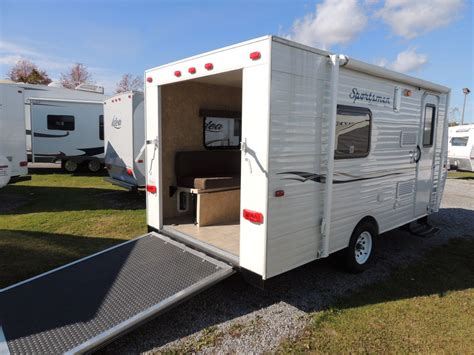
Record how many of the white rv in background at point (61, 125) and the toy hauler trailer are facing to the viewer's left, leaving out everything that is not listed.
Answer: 1

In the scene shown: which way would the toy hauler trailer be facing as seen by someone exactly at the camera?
facing away from the viewer and to the right of the viewer

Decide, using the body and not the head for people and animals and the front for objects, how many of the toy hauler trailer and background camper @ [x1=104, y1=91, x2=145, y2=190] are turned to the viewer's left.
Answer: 0

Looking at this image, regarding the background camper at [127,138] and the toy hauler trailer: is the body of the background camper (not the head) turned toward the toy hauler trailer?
no

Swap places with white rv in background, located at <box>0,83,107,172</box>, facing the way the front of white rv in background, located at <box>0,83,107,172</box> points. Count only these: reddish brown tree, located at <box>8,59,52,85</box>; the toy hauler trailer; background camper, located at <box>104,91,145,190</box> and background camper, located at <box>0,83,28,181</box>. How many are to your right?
1

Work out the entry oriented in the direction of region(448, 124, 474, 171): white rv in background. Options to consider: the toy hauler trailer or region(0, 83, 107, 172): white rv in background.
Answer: the toy hauler trailer

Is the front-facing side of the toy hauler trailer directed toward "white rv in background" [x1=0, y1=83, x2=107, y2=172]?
no

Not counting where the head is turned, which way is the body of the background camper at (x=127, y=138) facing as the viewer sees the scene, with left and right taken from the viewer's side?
facing away from the viewer and to the right of the viewer

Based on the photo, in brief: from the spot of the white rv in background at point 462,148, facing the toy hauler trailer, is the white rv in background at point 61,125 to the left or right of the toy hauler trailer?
right

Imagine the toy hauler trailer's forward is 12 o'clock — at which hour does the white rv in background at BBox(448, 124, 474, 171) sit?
The white rv in background is roughly at 12 o'clock from the toy hauler trailer.

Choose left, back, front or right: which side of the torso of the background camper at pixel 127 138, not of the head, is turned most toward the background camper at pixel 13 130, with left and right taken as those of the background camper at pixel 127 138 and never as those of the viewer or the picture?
left

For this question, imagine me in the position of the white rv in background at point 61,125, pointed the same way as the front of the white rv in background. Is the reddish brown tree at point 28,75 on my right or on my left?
on my right

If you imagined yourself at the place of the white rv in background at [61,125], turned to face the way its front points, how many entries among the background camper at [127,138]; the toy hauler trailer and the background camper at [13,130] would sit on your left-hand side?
3

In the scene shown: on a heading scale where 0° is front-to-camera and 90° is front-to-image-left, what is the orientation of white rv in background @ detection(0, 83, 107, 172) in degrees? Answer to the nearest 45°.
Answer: approximately 90°

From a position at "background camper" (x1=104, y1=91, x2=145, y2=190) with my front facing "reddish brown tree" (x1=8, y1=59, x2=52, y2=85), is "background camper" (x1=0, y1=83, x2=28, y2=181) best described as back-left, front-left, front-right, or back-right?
front-left

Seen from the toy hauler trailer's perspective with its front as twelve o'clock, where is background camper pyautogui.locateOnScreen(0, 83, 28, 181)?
The background camper is roughly at 9 o'clock from the toy hauler trailer.
